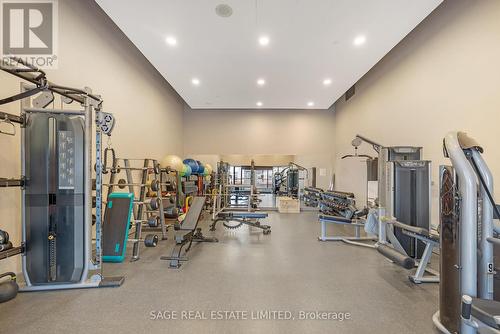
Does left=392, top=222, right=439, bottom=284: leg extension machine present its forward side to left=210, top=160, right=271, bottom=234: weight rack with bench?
no

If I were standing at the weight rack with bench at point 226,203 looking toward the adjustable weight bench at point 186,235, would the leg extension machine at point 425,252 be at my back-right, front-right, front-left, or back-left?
front-left

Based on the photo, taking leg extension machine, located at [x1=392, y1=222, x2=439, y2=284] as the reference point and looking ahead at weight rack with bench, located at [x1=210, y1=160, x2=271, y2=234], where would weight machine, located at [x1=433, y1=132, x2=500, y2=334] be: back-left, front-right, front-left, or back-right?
back-left

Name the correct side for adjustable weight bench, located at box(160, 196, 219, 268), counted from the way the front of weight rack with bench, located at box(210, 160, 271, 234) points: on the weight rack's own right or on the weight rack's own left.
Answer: on the weight rack's own right

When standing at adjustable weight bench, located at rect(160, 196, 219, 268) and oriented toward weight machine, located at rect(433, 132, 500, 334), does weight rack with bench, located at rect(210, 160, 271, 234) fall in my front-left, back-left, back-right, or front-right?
back-left

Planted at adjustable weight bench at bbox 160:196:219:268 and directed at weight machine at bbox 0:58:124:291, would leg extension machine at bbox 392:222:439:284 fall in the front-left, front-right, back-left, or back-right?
back-left
